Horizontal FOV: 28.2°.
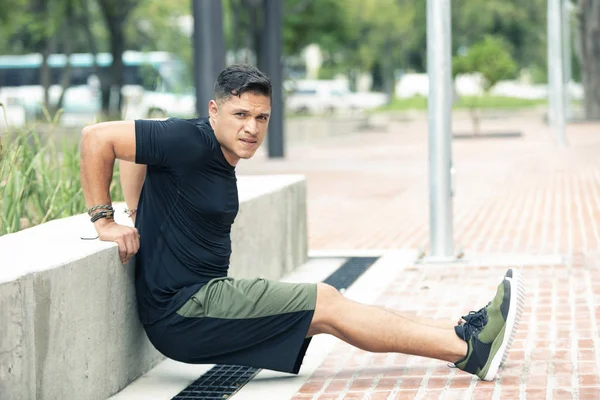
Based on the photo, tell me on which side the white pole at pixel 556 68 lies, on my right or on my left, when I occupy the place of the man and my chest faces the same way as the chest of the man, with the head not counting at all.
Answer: on my left

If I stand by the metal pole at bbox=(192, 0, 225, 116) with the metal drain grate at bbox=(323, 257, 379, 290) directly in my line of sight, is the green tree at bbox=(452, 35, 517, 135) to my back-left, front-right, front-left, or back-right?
back-left

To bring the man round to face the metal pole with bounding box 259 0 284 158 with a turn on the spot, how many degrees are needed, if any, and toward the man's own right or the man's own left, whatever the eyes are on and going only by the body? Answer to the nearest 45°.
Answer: approximately 90° to the man's own left

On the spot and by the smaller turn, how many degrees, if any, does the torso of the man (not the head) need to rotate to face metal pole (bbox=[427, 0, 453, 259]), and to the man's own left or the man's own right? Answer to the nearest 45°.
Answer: approximately 90° to the man's own left

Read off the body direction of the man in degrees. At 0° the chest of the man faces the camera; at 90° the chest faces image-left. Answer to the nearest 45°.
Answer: approximately 270°

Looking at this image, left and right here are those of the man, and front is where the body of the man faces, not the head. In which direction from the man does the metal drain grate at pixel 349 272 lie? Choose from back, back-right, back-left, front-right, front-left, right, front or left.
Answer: left

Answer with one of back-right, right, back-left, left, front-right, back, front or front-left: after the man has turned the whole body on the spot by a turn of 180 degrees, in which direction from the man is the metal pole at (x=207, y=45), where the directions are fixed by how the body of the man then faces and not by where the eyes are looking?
right

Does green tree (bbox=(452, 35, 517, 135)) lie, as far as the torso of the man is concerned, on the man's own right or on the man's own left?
on the man's own left
